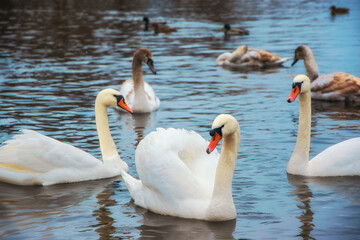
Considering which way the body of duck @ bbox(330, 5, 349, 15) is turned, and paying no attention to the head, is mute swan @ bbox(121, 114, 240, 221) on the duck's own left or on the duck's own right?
on the duck's own left

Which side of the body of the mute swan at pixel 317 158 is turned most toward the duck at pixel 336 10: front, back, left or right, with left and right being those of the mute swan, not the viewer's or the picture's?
right

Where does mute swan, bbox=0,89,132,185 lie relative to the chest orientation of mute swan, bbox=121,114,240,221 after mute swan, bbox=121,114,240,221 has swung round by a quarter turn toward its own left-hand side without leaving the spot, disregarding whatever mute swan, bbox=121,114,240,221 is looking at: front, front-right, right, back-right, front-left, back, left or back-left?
left

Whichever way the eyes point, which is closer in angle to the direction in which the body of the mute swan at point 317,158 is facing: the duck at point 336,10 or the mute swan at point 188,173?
the mute swan

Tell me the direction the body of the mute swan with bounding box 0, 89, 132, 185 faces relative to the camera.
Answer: to the viewer's right

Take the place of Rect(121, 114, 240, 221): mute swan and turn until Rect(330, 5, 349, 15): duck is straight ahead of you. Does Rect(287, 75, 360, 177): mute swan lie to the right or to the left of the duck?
right

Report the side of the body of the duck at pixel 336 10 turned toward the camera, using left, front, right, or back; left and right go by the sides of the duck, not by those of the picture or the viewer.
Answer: left

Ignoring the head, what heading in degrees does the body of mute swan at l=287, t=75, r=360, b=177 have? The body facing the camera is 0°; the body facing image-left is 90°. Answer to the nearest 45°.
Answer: approximately 90°

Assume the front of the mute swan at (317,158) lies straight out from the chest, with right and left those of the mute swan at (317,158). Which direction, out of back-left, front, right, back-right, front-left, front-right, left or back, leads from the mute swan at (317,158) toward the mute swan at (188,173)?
front-left

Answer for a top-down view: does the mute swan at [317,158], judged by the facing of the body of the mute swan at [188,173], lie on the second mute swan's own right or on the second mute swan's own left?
on the second mute swan's own left

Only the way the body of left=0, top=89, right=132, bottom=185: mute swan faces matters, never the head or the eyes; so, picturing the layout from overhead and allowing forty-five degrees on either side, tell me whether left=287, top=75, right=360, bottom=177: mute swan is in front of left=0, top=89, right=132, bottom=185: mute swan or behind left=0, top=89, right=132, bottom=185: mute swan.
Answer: in front

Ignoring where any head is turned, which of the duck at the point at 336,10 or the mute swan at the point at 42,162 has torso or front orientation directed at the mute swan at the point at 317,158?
the mute swan at the point at 42,162

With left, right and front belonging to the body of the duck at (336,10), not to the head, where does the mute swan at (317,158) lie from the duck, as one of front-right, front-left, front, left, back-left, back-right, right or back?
left
